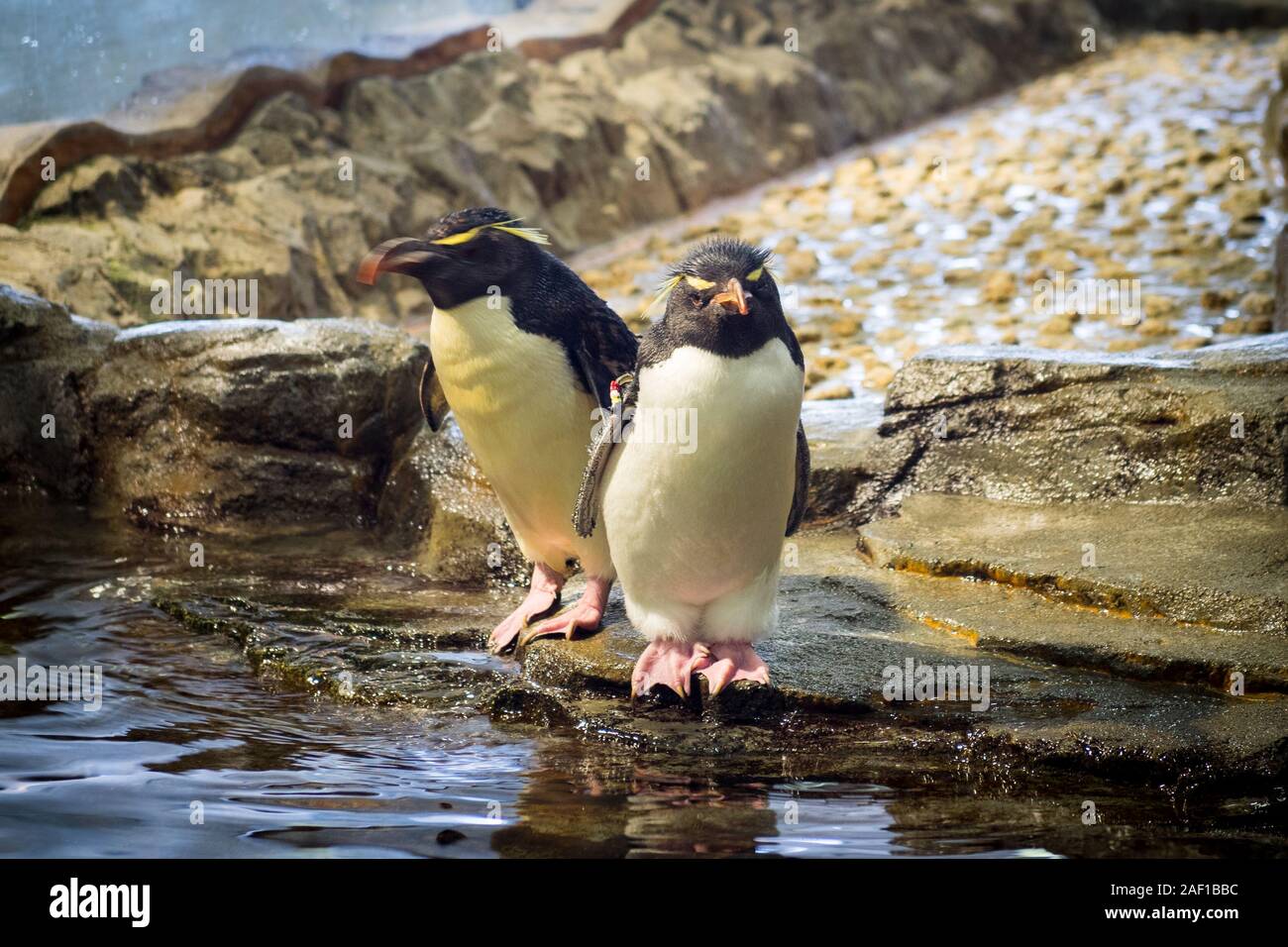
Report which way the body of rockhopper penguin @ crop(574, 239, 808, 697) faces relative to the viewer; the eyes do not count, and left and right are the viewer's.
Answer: facing the viewer

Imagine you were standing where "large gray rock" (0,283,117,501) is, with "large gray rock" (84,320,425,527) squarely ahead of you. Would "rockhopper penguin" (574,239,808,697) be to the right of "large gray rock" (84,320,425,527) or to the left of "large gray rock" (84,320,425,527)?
right

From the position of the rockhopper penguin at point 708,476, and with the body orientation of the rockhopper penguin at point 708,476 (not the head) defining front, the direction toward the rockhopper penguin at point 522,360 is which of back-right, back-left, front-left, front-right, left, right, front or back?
back-right

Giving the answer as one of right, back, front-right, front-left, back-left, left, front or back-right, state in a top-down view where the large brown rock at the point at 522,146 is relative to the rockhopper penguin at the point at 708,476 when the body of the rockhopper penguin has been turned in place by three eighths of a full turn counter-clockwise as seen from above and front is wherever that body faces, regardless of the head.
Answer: front-left

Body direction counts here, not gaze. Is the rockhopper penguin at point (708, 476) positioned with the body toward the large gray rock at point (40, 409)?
no

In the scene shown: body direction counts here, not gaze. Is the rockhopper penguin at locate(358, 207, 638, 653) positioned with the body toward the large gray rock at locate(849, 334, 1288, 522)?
no

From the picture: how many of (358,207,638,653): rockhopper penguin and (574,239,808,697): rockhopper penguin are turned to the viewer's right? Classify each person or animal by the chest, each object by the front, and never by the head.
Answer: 0

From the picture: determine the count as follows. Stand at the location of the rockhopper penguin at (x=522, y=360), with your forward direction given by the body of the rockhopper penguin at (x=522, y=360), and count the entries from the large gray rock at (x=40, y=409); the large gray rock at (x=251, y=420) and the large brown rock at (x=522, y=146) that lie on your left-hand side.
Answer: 0

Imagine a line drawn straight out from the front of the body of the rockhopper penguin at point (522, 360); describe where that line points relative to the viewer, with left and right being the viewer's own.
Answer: facing the viewer and to the left of the viewer

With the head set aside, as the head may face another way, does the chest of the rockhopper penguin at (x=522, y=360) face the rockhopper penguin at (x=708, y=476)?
no
